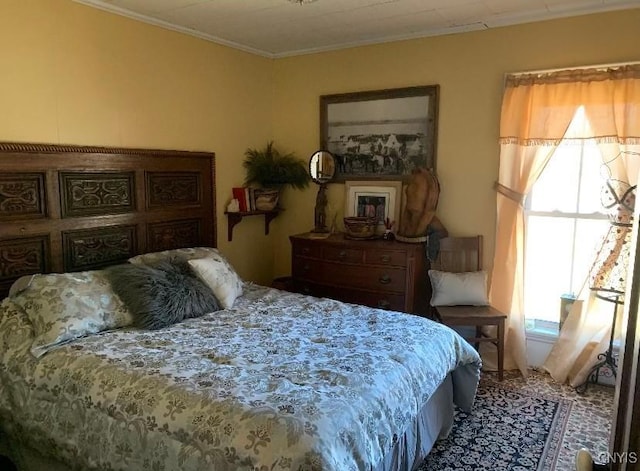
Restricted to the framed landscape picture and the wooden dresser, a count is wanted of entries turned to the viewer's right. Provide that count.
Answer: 0

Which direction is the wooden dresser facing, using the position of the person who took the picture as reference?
facing the viewer and to the left of the viewer

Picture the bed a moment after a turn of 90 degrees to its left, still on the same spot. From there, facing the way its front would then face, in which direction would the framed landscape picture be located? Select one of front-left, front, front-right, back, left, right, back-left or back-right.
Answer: front

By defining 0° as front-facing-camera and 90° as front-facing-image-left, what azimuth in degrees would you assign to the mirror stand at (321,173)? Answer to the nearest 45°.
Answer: approximately 45°

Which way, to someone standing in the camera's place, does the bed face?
facing the viewer and to the right of the viewer

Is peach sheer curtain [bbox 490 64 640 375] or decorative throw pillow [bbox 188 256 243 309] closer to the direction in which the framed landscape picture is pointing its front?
the decorative throw pillow

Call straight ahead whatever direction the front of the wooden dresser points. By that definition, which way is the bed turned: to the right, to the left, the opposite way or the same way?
to the left

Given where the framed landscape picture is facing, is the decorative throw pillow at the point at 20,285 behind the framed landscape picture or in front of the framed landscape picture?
in front

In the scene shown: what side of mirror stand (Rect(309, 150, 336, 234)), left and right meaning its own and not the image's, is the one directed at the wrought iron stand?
left

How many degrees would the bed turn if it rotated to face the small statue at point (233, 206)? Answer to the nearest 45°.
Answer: approximately 135° to its left

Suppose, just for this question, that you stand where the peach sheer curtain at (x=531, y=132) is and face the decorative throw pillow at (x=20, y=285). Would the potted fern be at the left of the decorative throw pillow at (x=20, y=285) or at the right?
right
